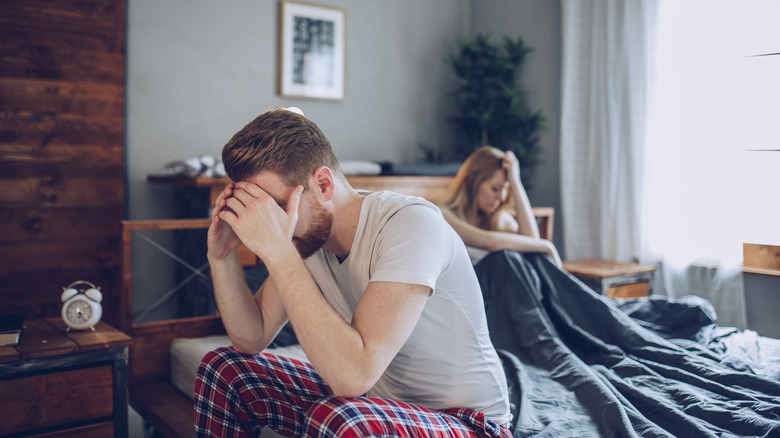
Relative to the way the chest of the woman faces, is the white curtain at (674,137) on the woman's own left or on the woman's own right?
on the woman's own left

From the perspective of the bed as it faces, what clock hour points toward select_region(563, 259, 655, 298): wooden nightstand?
The wooden nightstand is roughly at 8 o'clock from the bed.

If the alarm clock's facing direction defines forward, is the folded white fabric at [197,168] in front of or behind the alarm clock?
behind

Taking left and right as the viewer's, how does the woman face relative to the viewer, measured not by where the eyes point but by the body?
facing the viewer and to the right of the viewer

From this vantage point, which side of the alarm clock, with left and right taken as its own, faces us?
front

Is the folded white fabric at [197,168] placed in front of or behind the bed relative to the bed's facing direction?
behind

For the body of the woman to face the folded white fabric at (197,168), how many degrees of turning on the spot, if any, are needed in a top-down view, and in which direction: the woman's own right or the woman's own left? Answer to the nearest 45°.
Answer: approximately 135° to the woman's own right

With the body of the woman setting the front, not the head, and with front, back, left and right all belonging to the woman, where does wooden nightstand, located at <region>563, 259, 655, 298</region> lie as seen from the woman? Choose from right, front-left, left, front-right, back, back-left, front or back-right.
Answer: left

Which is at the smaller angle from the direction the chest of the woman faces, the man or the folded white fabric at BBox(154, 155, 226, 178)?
the man

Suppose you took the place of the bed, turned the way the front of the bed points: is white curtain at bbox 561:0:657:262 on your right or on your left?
on your left

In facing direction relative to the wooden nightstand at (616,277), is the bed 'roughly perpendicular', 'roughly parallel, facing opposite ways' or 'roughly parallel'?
roughly parallel

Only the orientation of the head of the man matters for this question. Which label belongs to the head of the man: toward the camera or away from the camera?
toward the camera

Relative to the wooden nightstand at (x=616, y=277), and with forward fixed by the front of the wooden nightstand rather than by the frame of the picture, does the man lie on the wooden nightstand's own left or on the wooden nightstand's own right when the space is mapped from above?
on the wooden nightstand's own right

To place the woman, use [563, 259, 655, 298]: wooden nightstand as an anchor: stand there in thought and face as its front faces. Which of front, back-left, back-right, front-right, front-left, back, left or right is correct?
right
